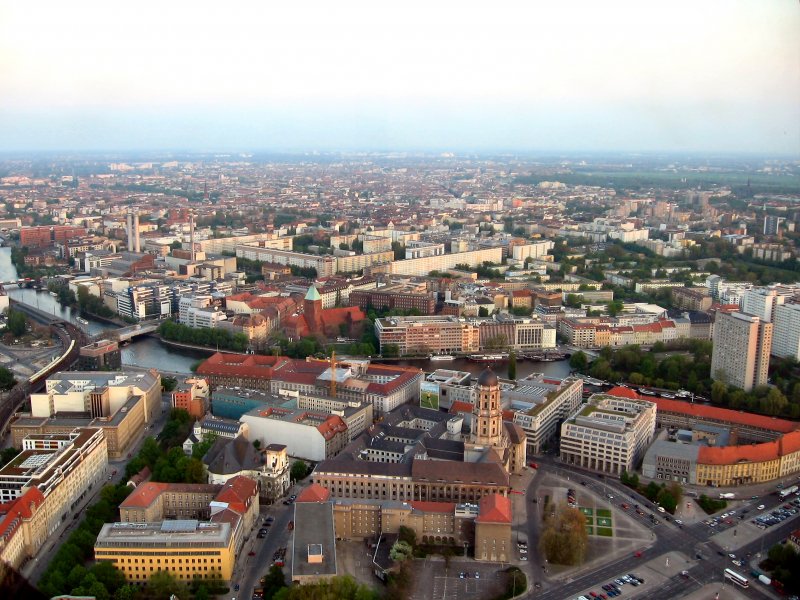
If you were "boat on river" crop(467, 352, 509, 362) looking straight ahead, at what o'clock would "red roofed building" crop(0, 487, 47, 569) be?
The red roofed building is roughly at 10 o'clock from the boat on river.

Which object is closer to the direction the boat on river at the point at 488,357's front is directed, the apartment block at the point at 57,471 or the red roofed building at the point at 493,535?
the apartment block

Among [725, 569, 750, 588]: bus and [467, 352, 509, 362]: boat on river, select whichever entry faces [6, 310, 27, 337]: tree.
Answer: the boat on river

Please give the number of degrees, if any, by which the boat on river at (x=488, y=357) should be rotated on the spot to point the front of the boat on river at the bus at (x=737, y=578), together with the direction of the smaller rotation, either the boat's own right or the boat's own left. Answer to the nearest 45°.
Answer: approximately 90° to the boat's own left

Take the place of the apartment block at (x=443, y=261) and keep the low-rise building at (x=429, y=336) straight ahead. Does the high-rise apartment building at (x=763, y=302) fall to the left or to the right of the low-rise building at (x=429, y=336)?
left

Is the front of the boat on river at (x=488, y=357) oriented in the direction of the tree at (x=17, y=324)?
yes

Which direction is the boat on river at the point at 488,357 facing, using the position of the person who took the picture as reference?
facing to the left of the viewer

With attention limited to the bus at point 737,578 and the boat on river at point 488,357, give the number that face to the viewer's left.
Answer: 1

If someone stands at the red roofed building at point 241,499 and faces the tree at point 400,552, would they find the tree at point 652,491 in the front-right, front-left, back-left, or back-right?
front-left

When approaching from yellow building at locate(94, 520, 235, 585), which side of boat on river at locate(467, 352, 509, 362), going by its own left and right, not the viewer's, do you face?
left

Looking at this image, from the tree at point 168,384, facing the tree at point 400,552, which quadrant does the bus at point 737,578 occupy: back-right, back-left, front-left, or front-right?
front-left

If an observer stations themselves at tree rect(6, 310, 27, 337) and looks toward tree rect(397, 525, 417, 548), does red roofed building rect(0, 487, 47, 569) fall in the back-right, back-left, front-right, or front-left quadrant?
front-right

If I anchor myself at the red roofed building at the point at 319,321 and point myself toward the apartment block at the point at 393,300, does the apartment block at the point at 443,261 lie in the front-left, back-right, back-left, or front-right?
front-left

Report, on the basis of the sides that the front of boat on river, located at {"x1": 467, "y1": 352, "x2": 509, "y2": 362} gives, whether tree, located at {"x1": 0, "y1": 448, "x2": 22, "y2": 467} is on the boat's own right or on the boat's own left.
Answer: on the boat's own left

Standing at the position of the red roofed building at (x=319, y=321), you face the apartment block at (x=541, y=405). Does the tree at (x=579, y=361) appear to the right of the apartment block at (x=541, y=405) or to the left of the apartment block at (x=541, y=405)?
left

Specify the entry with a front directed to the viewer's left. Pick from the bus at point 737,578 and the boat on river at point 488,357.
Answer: the boat on river
